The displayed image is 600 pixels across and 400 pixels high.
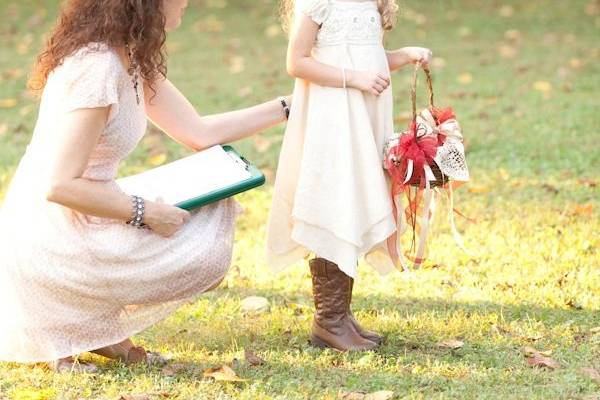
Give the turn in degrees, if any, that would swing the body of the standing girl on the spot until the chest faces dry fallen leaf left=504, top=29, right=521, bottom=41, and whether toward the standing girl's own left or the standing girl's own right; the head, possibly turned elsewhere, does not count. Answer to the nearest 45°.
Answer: approximately 135° to the standing girl's own left

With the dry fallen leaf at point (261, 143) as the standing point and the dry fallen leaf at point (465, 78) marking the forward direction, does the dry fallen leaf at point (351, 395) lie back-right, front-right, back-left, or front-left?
back-right
